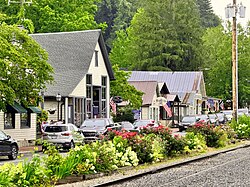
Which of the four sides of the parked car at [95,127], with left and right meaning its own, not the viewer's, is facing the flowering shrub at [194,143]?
left

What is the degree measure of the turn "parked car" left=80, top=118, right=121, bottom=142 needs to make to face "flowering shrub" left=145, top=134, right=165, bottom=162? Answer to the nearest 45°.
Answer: approximately 45° to its left

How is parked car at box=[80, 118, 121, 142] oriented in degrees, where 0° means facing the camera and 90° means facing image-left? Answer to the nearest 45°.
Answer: approximately 45°
